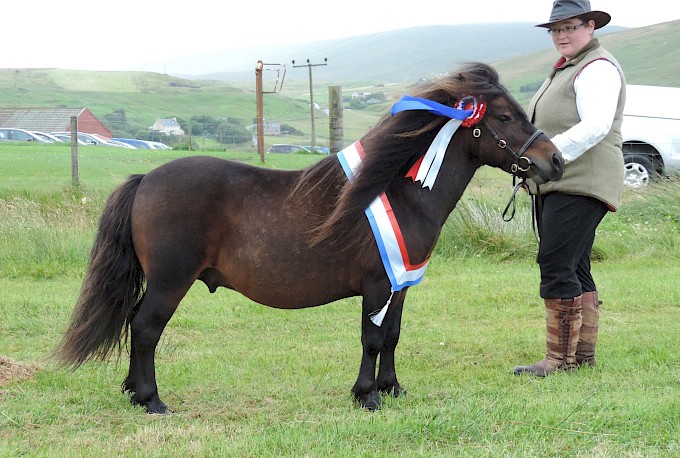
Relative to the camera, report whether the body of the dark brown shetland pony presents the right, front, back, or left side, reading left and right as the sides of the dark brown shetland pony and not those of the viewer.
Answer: right

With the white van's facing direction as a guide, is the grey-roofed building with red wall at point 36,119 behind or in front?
behind

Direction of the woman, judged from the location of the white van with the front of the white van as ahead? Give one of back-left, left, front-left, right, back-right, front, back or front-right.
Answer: right

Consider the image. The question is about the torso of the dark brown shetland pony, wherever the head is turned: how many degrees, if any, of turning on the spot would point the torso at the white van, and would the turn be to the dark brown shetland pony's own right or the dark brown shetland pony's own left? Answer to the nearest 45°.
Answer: approximately 45° to the dark brown shetland pony's own left

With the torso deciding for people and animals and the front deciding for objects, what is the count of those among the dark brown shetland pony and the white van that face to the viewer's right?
2

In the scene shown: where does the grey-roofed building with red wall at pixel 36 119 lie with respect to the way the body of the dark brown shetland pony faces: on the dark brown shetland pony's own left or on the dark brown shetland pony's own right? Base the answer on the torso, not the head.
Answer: on the dark brown shetland pony's own left
